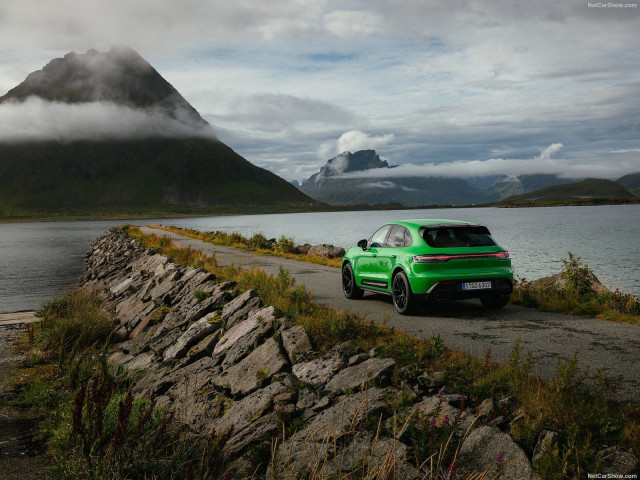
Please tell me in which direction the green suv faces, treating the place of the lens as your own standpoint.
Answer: facing away from the viewer and to the left of the viewer

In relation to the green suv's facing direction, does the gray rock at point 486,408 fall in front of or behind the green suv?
behind

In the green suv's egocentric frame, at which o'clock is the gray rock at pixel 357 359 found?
The gray rock is roughly at 8 o'clock from the green suv.

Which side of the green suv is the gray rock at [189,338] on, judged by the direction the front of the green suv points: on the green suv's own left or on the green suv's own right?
on the green suv's own left

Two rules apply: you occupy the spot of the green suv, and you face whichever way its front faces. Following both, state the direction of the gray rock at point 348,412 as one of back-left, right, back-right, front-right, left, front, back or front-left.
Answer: back-left

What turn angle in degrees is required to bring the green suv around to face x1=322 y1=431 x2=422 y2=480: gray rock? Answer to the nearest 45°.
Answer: approximately 135° to its left

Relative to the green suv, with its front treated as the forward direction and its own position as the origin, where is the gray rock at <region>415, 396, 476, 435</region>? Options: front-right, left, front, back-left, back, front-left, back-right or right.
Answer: back-left

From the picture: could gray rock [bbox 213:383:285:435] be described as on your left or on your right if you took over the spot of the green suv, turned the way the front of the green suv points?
on your left

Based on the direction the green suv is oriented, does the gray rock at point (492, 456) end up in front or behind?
behind
